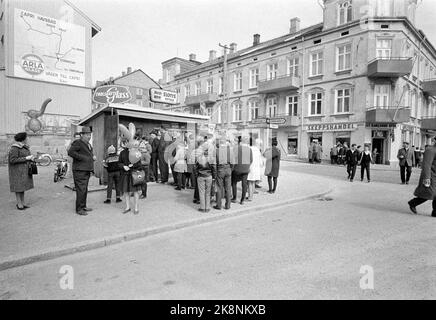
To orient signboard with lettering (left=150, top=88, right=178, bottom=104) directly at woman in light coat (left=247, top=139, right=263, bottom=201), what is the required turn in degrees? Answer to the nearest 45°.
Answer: approximately 45° to its left

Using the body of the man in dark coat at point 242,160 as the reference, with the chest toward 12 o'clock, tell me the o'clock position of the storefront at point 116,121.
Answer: The storefront is roughly at 10 o'clock from the man in dark coat.

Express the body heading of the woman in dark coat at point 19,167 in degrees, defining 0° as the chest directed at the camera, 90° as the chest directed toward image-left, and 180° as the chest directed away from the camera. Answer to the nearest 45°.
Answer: approximately 270°

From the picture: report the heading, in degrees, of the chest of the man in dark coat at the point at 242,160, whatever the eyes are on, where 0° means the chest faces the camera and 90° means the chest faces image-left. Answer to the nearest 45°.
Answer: approximately 180°

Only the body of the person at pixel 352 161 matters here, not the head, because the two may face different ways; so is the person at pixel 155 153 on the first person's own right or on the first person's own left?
on the first person's own right
